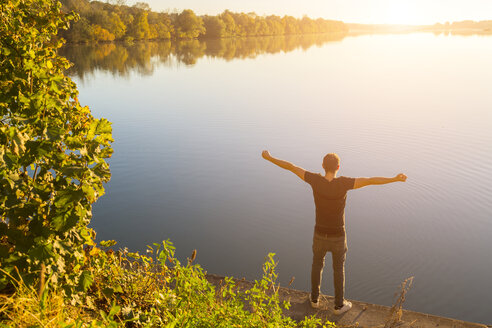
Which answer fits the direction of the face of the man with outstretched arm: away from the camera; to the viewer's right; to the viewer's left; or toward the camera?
away from the camera

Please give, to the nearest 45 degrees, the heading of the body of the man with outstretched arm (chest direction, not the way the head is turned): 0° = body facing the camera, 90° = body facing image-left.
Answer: approximately 180°

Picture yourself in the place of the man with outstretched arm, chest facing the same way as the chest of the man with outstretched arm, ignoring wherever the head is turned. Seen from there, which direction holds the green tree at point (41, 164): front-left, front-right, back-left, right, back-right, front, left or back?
back-left

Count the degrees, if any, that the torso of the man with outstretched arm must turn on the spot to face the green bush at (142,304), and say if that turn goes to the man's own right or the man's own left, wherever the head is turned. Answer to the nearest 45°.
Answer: approximately 135° to the man's own left
